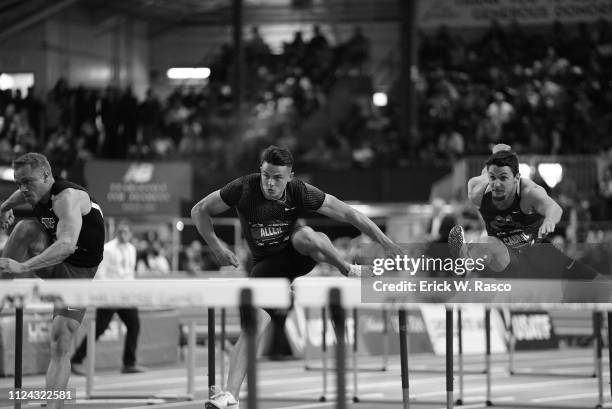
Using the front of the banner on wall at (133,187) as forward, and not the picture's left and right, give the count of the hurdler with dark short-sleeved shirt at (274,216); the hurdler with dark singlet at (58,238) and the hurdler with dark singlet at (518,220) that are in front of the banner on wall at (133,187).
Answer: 3

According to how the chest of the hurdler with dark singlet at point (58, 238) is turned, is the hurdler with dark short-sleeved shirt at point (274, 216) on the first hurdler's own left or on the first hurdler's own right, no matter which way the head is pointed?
on the first hurdler's own left

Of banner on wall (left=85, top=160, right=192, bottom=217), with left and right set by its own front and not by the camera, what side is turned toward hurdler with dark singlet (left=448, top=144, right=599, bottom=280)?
front

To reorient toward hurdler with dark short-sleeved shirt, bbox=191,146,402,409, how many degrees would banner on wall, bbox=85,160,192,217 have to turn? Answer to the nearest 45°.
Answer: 0° — it already faces them

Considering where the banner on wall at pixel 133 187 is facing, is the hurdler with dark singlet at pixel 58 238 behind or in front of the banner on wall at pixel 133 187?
in front

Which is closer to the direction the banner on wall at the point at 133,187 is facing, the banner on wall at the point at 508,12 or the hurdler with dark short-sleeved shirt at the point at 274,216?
the hurdler with dark short-sleeved shirt

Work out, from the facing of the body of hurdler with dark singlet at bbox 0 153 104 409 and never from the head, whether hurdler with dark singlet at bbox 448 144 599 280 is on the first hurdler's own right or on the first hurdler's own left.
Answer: on the first hurdler's own left

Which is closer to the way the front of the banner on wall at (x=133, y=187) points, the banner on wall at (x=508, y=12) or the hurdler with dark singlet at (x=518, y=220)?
the hurdler with dark singlet

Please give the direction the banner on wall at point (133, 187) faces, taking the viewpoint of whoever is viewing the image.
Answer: facing the viewer

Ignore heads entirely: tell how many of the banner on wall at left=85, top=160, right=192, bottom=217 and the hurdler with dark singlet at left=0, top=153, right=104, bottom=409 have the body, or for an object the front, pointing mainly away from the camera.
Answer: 0

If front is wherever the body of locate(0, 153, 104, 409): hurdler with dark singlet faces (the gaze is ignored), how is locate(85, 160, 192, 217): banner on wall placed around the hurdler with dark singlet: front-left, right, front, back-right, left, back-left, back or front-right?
back-right

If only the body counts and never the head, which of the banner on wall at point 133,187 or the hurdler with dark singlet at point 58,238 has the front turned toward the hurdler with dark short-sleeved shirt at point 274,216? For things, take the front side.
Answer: the banner on wall

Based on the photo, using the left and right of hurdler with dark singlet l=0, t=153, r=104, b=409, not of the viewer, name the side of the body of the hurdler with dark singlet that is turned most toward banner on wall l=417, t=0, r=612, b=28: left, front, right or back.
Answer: back

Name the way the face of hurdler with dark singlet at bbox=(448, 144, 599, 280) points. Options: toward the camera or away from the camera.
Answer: toward the camera

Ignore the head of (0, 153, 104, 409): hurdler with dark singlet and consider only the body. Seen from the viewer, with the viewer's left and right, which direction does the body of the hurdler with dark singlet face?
facing the viewer and to the left of the viewer
